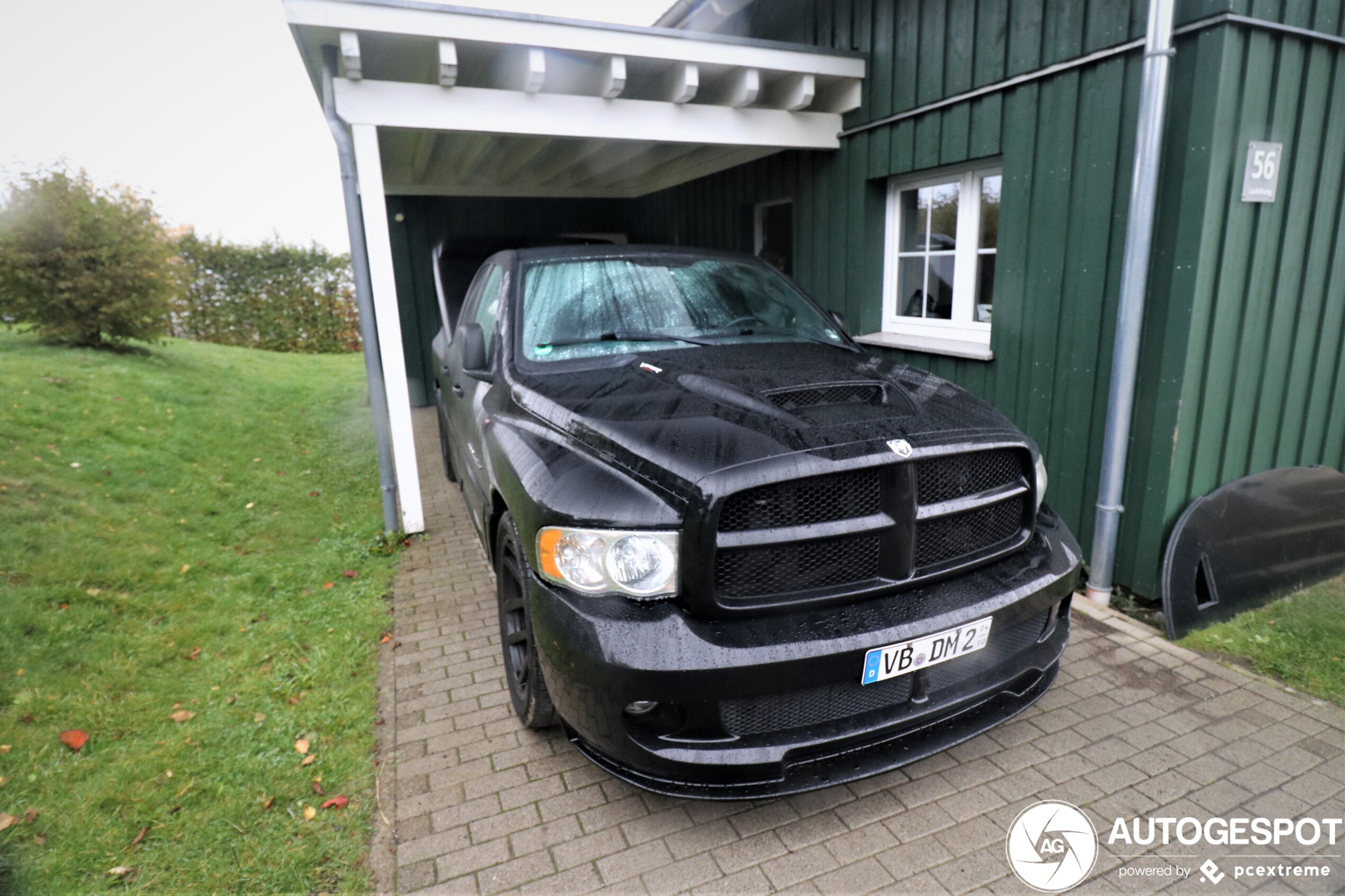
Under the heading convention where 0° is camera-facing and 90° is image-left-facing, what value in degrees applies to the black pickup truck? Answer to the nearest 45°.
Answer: approximately 315°

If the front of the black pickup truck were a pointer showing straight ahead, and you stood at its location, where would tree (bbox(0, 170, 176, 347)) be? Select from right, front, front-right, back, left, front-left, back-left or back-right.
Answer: back

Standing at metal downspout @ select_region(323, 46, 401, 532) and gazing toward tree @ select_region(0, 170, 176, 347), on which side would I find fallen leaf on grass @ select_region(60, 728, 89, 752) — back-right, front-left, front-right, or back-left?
back-left
